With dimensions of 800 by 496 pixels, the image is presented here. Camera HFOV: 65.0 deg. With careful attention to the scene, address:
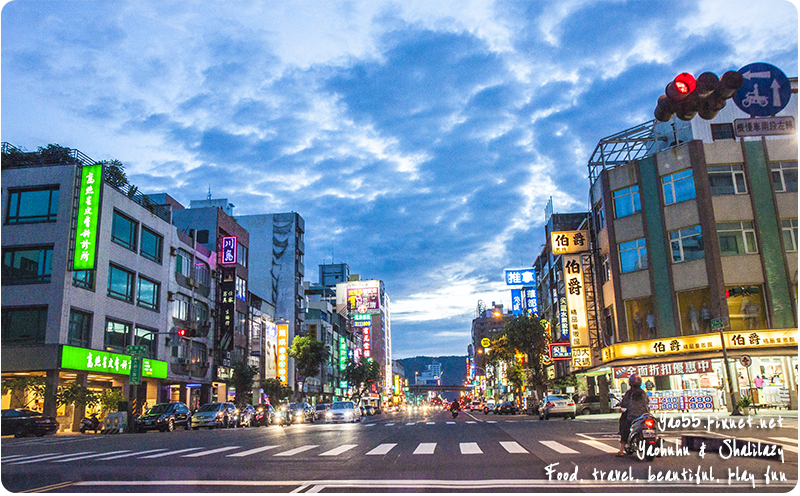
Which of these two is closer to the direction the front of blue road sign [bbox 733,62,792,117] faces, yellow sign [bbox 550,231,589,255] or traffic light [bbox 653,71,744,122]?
the traffic light

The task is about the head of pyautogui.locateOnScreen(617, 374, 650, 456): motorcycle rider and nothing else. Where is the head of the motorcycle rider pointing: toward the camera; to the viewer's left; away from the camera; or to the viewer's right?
away from the camera

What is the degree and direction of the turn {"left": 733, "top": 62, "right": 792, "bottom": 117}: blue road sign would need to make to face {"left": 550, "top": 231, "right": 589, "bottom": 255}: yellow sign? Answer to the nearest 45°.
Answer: approximately 135° to its right

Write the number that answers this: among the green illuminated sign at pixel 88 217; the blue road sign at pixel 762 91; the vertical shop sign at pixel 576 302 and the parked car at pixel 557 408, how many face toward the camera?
3

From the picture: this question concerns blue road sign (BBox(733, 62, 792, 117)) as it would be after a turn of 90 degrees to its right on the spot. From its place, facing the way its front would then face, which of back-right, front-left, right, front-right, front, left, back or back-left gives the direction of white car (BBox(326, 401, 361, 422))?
front-right

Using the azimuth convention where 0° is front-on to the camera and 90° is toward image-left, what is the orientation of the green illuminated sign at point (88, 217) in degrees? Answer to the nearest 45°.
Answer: approximately 0°

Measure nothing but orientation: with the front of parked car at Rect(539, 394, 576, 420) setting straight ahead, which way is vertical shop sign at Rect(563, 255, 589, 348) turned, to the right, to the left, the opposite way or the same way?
the opposite way

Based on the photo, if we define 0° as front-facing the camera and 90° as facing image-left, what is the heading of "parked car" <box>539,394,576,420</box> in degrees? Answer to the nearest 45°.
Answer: approximately 180°

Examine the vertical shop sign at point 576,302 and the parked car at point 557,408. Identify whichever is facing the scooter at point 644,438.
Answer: the vertical shop sign
